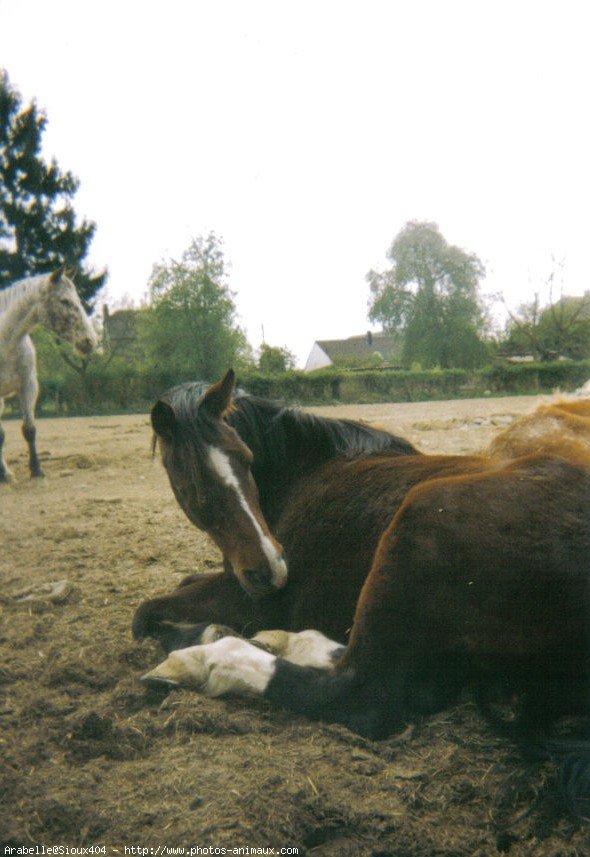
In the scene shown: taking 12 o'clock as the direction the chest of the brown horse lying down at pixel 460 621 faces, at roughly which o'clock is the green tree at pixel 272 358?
The green tree is roughly at 1 o'clock from the brown horse lying down.

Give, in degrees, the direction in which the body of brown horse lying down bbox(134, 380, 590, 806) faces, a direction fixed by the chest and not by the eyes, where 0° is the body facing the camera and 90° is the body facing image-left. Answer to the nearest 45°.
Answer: approximately 135°

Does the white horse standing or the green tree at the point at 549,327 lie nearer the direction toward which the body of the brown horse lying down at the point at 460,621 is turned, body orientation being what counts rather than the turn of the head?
the white horse standing
